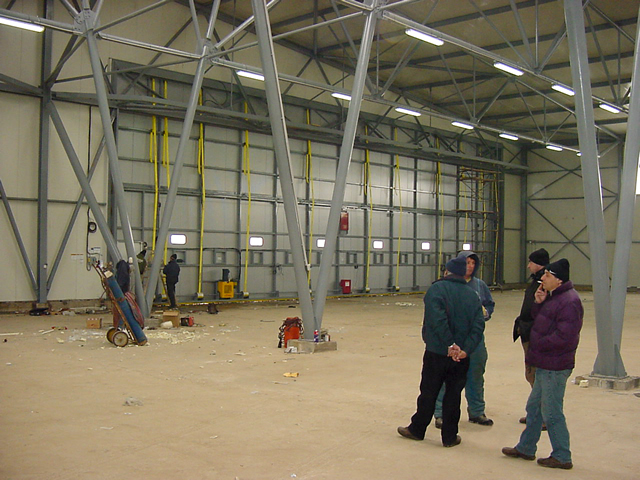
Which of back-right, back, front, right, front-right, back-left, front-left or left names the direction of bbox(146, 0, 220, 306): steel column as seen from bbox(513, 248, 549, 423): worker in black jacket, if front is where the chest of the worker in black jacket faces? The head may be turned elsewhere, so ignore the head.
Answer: front-right

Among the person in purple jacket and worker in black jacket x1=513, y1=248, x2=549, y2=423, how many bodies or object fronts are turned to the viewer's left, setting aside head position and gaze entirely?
2

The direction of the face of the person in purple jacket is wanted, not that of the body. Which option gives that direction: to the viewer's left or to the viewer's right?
to the viewer's left

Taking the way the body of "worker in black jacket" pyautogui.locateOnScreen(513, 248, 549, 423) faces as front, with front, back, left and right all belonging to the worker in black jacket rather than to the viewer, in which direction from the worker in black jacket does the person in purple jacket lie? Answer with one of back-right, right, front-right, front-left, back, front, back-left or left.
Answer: left

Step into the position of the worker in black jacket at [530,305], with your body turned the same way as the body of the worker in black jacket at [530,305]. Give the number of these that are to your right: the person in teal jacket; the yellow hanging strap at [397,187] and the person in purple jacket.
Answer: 1

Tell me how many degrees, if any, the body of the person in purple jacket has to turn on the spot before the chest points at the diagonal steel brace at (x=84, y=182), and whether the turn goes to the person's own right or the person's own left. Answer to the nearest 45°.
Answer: approximately 45° to the person's own right

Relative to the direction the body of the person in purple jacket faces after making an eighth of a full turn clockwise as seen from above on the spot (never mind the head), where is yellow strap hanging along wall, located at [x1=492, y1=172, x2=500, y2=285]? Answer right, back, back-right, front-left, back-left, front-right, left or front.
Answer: front-right

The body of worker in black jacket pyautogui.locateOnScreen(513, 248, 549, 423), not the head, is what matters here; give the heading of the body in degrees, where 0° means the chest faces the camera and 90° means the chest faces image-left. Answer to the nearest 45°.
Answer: approximately 90°

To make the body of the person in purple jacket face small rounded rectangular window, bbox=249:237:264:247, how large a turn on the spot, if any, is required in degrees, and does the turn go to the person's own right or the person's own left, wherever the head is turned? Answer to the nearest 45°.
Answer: approximately 45° to the person's own right

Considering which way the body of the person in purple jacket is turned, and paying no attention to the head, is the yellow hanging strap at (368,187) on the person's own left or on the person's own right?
on the person's own right

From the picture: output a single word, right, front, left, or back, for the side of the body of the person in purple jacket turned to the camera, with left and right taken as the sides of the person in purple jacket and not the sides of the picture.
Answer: left
